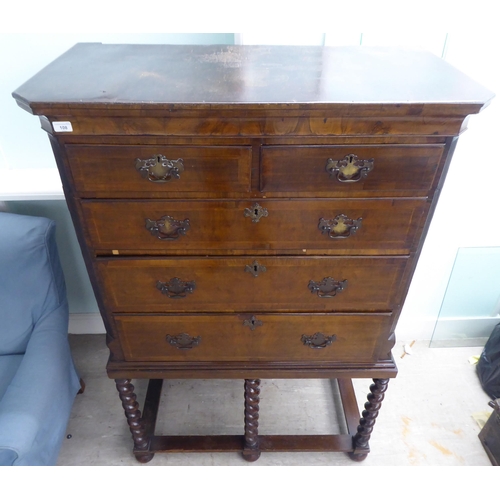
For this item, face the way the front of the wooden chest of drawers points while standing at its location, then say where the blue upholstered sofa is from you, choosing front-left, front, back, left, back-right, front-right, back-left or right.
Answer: right

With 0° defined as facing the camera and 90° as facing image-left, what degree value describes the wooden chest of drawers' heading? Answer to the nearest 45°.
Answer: approximately 0°

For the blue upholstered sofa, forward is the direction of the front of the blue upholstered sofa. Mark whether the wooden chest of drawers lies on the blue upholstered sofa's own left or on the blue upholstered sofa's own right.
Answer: on the blue upholstered sofa's own left

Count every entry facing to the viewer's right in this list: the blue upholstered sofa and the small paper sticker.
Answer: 0

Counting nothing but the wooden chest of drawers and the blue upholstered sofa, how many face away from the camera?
0

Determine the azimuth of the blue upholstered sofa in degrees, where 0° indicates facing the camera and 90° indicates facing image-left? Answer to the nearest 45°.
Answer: approximately 45°
